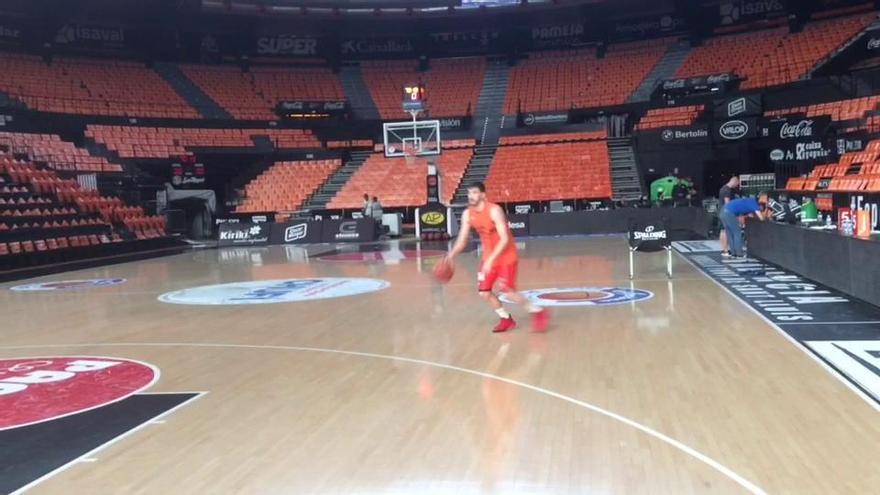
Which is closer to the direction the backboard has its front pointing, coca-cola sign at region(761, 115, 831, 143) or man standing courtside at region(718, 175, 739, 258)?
the man standing courtside

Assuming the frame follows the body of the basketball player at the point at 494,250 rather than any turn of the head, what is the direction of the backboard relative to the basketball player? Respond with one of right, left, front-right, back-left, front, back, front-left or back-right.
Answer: back-right

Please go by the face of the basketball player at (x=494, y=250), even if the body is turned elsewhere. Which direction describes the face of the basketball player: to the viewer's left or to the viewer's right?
to the viewer's left

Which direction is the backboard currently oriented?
toward the camera

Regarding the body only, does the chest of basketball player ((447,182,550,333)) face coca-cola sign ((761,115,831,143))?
no

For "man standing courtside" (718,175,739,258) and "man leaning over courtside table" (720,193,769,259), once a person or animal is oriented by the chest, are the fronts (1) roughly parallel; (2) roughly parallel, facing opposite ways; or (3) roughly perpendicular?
roughly parallel

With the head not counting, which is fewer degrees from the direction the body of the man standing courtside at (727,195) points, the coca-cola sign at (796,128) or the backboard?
the coca-cola sign

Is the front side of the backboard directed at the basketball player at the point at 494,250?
yes

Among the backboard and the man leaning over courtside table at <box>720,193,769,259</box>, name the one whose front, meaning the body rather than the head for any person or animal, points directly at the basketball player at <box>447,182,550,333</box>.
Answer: the backboard

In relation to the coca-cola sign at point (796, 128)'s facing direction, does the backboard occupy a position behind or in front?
in front

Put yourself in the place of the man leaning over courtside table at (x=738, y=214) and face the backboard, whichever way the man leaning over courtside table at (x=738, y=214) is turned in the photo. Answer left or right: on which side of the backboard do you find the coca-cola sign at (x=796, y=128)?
right

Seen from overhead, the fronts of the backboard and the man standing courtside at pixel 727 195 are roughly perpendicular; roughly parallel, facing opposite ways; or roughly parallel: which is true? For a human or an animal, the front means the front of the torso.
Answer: roughly perpendicular

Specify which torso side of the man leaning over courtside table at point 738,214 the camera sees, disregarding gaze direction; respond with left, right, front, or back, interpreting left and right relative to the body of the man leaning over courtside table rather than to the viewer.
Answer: right

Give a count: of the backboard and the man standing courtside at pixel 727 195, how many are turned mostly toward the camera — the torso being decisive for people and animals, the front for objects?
1

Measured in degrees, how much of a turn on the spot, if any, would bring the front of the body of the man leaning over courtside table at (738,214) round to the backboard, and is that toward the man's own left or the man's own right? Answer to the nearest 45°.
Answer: approximately 135° to the man's own left

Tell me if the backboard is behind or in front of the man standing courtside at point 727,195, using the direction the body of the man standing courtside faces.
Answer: behind

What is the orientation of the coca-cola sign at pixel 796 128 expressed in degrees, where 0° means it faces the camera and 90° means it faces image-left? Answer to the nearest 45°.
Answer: approximately 45°

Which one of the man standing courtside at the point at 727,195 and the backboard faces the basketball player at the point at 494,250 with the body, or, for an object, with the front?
the backboard

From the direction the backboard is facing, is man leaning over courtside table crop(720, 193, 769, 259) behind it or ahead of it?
ahead

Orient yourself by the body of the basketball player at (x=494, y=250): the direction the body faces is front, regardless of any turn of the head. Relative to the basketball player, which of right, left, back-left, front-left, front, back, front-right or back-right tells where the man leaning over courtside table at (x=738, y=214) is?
back
